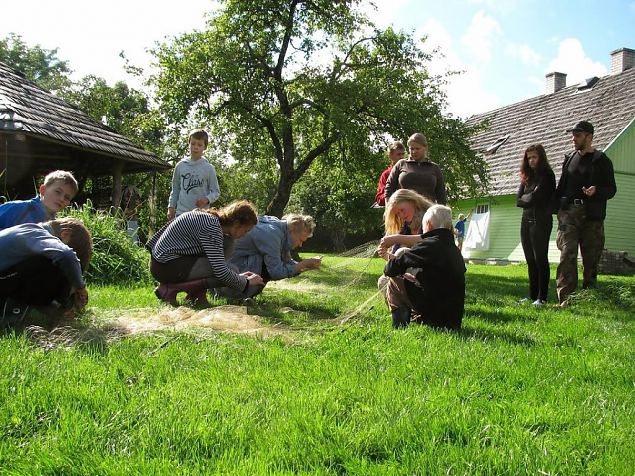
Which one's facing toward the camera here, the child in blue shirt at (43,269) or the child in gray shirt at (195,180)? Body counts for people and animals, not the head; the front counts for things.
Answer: the child in gray shirt at (195,180)

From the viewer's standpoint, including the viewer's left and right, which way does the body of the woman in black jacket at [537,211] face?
facing the viewer and to the left of the viewer

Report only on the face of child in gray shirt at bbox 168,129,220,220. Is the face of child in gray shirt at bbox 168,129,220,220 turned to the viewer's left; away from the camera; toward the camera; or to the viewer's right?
toward the camera

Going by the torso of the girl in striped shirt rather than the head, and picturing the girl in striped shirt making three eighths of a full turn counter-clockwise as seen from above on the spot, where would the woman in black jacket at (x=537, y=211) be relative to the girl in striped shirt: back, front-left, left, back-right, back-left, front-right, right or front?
back-right

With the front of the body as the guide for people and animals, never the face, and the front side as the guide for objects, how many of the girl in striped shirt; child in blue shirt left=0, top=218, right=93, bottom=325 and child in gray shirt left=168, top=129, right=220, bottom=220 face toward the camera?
1

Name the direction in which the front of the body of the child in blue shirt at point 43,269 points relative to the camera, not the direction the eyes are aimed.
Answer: to the viewer's right

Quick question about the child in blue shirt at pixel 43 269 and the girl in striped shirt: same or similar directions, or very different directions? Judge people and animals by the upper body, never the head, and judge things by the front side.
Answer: same or similar directions

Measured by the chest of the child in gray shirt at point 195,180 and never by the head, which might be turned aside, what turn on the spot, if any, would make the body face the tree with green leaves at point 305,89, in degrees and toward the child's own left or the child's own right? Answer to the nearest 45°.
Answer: approximately 180°

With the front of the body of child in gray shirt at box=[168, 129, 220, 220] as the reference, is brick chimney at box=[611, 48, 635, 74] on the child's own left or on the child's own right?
on the child's own left

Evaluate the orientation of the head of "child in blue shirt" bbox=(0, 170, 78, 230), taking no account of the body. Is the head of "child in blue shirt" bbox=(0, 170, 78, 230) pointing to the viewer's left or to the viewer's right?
to the viewer's right

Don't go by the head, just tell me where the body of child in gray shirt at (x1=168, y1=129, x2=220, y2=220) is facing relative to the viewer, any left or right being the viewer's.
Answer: facing the viewer

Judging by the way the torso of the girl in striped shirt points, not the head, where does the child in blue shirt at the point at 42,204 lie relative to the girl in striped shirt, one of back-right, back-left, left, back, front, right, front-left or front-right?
back-right

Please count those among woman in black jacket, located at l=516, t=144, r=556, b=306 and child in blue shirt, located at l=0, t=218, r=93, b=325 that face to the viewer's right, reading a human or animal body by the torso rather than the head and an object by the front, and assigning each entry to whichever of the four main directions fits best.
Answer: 1

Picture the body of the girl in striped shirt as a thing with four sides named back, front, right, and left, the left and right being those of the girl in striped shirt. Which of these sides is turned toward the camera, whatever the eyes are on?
right

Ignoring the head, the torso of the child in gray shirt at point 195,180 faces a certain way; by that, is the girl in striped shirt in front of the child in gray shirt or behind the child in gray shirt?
in front
